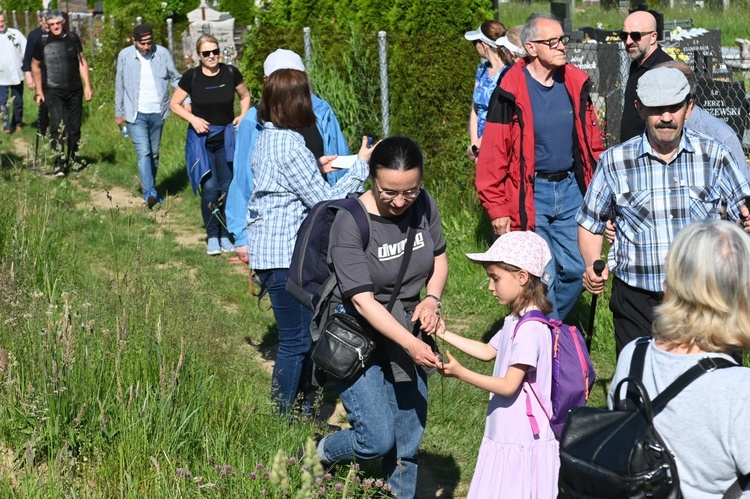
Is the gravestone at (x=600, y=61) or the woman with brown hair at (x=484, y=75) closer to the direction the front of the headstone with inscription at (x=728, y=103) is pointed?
the woman with brown hair

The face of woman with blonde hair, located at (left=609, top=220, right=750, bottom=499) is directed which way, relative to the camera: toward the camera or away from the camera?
away from the camera

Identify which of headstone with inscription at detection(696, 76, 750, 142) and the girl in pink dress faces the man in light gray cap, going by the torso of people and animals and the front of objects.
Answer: the headstone with inscription

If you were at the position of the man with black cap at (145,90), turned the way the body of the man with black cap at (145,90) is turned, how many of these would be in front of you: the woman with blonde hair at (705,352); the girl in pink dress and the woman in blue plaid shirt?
3

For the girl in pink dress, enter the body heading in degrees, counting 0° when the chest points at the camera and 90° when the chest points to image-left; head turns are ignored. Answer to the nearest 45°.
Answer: approximately 90°

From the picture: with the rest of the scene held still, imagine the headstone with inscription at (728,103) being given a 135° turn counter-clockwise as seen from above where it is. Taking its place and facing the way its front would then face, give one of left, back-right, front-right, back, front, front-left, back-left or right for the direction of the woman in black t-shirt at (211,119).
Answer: back-left

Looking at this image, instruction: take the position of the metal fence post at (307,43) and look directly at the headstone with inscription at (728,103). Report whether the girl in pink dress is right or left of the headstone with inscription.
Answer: right

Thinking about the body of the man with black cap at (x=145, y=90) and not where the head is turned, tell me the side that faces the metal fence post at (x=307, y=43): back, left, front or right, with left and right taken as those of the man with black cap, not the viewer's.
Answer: left

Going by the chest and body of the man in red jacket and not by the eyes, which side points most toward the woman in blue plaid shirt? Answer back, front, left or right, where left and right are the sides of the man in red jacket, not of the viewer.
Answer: right

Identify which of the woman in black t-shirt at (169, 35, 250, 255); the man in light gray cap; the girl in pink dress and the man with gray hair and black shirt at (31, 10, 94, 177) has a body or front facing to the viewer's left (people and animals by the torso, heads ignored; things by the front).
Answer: the girl in pink dress

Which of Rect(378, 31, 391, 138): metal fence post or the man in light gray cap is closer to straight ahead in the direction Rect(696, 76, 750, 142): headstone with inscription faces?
the man in light gray cap

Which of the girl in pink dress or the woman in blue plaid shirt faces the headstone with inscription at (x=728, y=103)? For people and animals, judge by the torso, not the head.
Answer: the woman in blue plaid shirt

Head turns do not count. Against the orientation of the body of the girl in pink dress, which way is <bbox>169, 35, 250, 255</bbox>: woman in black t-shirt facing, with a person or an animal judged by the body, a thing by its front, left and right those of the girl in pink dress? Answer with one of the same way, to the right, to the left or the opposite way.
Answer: to the left
